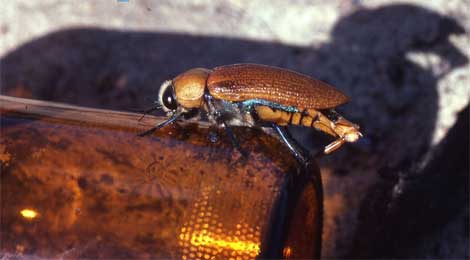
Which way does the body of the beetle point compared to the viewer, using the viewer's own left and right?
facing to the left of the viewer
